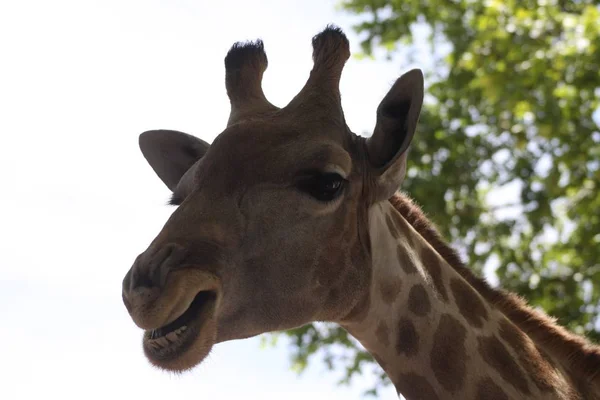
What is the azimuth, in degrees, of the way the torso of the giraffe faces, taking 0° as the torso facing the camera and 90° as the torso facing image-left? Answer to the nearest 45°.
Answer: approximately 45°
